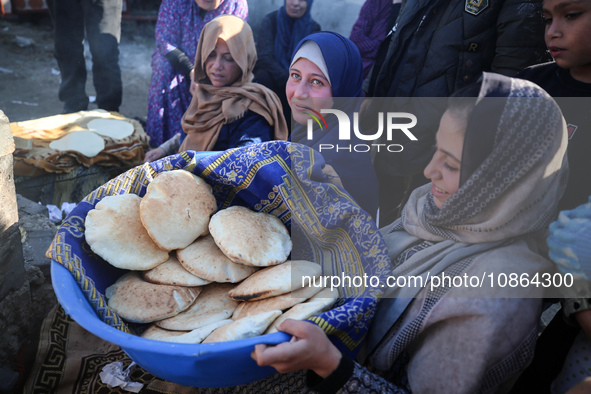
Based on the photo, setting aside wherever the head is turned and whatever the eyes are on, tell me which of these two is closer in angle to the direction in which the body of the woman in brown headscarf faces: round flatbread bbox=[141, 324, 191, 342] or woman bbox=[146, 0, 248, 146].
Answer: the round flatbread

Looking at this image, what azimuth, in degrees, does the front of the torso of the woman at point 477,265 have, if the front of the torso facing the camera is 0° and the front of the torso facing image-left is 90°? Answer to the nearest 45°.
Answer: approximately 90°

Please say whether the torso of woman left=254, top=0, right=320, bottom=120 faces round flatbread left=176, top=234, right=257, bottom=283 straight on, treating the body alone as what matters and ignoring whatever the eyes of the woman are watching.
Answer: yes

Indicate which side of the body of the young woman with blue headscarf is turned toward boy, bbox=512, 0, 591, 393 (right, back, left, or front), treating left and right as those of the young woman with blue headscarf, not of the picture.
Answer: left

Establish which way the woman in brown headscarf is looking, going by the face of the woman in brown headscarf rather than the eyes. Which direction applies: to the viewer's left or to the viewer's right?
to the viewer's left

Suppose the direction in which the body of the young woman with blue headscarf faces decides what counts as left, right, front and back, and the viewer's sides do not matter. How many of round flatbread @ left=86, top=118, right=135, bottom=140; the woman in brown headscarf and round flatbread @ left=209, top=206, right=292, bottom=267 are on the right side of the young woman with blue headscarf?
2

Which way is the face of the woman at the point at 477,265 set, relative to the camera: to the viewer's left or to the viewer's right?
to the viewer's left

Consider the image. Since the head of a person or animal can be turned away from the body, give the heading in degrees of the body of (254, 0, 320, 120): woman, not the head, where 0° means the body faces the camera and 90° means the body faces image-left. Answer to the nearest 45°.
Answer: approximately 0°

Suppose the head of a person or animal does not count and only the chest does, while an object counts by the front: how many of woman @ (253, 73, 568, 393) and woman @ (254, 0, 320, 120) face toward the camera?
1

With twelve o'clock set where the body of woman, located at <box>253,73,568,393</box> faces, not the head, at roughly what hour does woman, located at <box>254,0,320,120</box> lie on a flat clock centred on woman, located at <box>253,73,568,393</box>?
woman, located at <box>254,0,320,120</box> is roughly at 2 o'clock from woman, located at <box>253,73,568,393</box>.

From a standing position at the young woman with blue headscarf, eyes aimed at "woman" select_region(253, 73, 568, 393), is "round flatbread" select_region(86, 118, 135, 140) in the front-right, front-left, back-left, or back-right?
back-right
